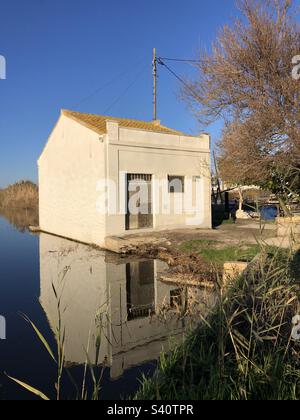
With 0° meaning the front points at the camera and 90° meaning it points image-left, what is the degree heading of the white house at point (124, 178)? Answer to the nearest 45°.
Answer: approximately 315°
